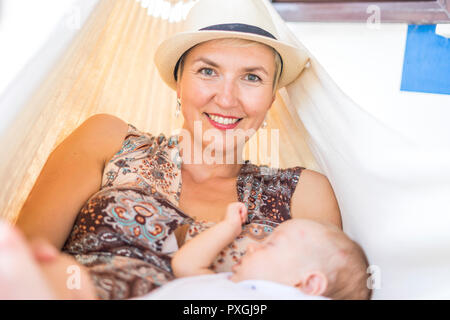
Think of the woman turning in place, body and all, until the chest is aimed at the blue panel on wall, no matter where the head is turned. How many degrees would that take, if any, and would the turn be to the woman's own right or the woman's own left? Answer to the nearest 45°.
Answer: approximately 135° to the woman's own left

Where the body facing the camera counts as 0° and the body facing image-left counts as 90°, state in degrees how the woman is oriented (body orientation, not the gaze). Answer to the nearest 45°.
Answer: approximately 0°
